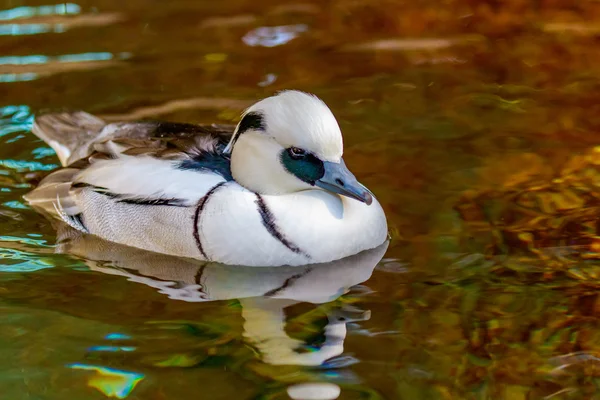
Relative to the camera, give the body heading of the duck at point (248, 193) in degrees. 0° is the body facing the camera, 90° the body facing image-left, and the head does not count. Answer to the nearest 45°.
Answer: approximately 315°
